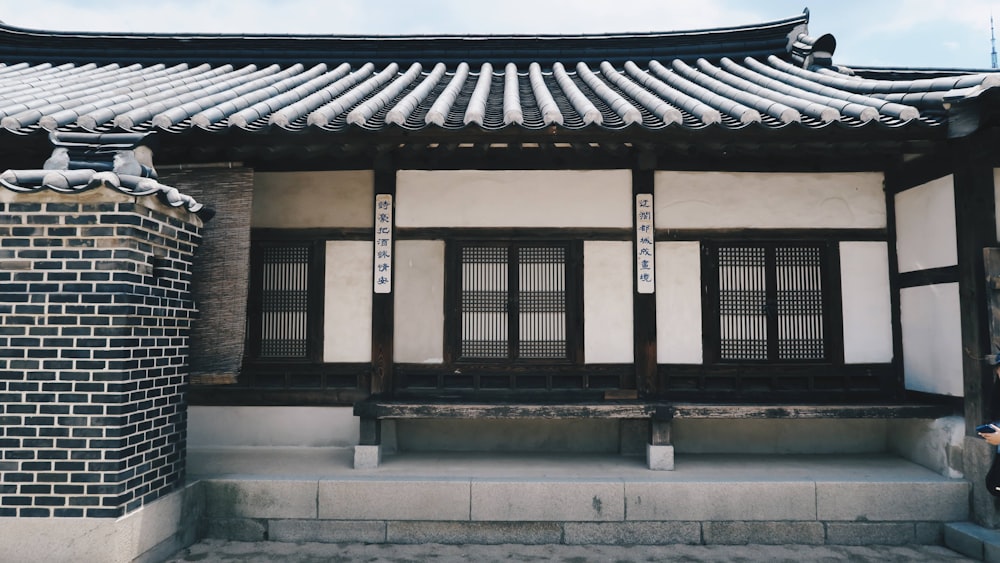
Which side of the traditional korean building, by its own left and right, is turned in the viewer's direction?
front
